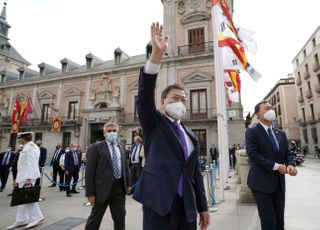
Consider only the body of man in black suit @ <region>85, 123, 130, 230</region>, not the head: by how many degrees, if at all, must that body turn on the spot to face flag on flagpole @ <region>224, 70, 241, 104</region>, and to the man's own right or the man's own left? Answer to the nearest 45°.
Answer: approximately 90° to the man's own left

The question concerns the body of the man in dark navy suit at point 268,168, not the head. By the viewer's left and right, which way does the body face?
facing the viewer and to the right of the viewer

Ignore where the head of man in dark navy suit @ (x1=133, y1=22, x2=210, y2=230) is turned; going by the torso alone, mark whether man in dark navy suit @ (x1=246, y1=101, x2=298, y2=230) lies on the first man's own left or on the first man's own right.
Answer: on the first man's own left

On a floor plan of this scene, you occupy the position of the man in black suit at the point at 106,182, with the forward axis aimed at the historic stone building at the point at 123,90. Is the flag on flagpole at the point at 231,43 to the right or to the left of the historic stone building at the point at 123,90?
right

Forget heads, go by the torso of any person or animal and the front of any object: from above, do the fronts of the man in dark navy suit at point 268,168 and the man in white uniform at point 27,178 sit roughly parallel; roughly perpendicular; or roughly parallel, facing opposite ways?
roughly perpendicular

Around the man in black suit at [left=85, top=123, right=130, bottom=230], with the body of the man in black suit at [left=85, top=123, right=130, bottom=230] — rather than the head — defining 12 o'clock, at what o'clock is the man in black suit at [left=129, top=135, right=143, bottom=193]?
the man in black suit at [left=129, top=135, right=143, bottom=193] is roughly at 8 o'clock from the man in black suit at [left=85, top=123, right=130, bottom=230].

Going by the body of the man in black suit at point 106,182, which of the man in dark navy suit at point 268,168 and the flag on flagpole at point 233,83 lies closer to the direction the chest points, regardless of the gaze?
the man in dark navy suit

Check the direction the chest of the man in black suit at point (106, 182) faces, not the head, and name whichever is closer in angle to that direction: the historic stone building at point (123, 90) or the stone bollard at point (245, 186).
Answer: the stone bollard

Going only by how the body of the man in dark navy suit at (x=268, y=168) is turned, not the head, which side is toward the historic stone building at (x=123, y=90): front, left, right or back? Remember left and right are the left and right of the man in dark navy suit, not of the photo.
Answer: back
